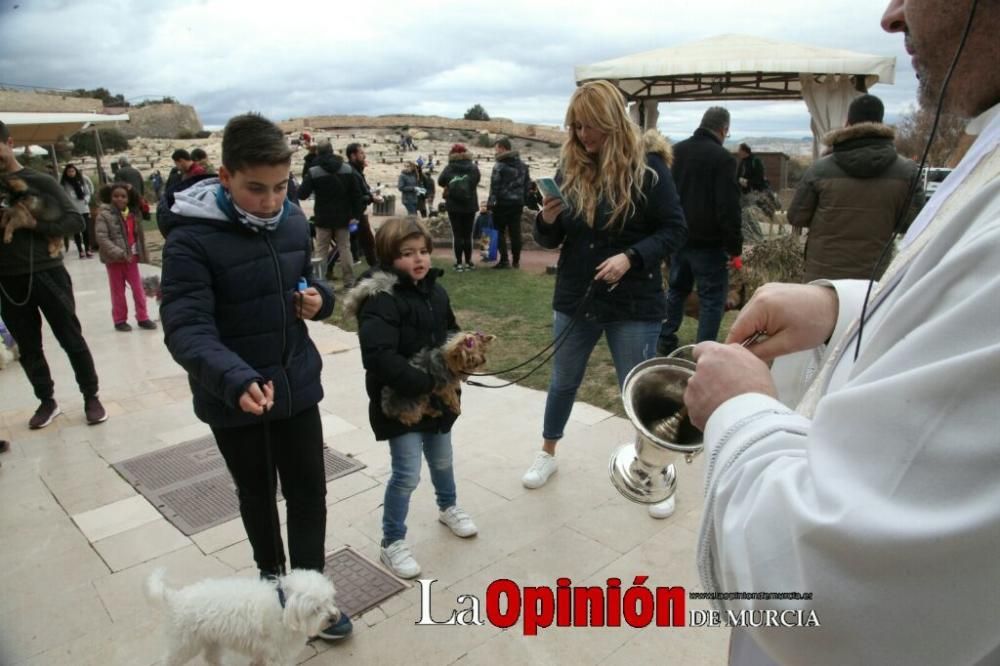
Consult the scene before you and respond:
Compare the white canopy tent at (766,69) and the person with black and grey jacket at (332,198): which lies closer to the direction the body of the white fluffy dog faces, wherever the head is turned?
the white canopy tent

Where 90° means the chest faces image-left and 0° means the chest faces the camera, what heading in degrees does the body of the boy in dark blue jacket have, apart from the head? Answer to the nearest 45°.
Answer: approximately 315°

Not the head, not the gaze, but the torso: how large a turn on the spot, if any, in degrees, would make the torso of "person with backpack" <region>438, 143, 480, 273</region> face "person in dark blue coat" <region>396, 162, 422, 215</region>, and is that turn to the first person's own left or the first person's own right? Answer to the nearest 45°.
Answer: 0° — they already face them

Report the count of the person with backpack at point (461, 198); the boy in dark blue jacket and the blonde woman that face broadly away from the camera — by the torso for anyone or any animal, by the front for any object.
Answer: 1

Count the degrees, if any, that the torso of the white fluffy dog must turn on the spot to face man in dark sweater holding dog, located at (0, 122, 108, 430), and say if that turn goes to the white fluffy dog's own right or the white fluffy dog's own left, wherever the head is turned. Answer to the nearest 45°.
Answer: approximately 90° to the white fluffy dog's own left

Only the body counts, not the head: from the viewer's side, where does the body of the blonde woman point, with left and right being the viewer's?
facing the viewer and to the left of the viewer

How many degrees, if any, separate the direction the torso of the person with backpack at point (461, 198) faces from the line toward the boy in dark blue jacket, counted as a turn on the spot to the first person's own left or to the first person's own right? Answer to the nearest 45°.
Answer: approximately 180°

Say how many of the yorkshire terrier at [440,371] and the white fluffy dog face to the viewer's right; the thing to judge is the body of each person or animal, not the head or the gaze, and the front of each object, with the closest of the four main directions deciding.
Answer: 2

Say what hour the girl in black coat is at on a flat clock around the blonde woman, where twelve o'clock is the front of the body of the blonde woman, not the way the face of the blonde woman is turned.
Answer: The girl in black coat is roughly at 12 o'clock from the blonde woman.

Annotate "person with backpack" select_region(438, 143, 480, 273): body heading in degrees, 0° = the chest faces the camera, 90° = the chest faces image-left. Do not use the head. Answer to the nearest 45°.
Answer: approximately 180°

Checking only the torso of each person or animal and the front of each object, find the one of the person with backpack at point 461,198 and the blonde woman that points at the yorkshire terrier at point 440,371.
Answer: the blonde woman

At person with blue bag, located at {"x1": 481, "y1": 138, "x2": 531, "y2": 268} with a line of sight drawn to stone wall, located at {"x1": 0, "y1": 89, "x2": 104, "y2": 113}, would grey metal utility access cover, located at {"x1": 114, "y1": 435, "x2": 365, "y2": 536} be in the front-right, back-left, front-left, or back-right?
back-left

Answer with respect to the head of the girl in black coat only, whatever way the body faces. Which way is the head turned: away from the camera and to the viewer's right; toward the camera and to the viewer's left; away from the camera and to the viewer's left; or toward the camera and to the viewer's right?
toward the camera and to the viewer's right

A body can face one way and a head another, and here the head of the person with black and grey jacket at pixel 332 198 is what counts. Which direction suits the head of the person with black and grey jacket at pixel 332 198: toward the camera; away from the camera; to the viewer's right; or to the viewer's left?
away from the camera

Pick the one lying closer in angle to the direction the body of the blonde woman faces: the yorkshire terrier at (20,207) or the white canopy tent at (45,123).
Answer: the yorkshire terrier

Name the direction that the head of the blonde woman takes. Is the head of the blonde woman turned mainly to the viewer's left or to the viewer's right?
to the viewer's left

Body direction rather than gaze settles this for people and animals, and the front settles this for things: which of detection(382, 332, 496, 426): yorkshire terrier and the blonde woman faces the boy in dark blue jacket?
the blonde woman

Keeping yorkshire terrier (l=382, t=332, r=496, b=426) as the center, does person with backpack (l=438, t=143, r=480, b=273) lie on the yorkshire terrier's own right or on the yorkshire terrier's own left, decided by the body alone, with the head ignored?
on the yorkshire terrier's own left

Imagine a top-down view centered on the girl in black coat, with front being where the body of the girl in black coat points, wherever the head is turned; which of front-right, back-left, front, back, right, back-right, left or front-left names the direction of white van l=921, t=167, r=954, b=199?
left

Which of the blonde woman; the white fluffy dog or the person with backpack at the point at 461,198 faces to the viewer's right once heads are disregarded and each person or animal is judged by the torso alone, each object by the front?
the white fluffy dog

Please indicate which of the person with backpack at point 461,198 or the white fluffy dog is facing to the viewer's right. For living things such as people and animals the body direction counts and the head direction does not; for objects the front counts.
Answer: the white fluffy dog
